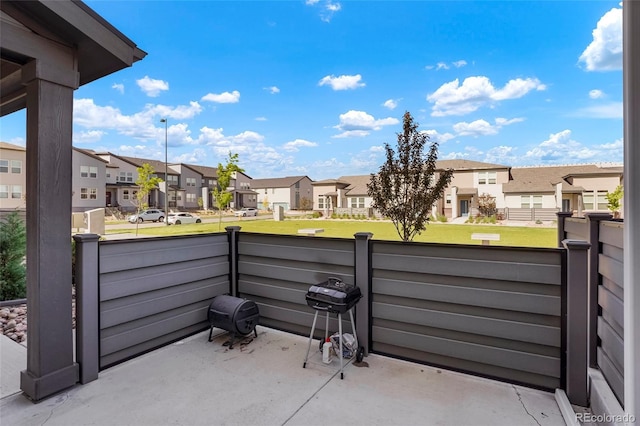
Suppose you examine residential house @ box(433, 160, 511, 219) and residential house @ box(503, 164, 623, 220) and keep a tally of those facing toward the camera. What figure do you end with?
2

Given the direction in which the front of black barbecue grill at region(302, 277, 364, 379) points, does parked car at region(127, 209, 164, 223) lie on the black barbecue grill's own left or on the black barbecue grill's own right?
on the black barbecue grill's own right

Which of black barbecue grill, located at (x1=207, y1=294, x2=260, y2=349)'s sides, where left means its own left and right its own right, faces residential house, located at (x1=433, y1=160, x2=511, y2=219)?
back

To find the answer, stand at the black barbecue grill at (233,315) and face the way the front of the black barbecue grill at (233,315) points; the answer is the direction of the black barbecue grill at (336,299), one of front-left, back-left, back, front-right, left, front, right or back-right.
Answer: left

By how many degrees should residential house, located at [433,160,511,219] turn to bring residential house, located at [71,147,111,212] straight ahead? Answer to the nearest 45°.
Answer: approximately 90° to its right

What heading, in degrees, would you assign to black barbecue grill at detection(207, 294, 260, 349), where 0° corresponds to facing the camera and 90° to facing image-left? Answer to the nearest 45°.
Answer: approximately 45°

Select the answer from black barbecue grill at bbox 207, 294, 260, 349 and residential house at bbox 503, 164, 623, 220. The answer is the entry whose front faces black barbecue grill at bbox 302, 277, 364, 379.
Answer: the residential house

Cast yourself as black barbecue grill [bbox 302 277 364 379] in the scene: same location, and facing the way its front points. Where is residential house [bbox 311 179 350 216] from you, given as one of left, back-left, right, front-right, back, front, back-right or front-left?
back-right

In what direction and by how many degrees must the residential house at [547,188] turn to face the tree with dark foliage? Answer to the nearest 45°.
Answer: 0° — it already faces it

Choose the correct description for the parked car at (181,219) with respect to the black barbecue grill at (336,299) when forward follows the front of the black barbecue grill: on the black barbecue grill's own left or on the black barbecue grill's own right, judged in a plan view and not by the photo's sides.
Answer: on the black barbecue grill's own right

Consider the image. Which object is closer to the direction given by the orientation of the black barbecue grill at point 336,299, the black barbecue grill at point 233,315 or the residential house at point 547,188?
the black barbecue grill

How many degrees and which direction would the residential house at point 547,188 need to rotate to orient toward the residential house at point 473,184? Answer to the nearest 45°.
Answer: approximately 45° to its right

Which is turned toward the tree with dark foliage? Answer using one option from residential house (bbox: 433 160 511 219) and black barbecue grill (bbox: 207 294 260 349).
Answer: the residential house
